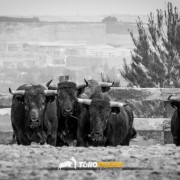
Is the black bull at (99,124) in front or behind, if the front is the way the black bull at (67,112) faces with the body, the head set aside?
in front

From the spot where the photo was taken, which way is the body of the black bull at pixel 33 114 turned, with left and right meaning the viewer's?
facing the viewer

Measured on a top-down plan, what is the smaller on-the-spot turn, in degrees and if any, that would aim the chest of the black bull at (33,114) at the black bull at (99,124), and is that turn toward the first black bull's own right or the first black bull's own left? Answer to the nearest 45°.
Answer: approximately 45° to the first black bull's own left

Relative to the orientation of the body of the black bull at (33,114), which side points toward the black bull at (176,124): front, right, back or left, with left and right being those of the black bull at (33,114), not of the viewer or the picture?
left

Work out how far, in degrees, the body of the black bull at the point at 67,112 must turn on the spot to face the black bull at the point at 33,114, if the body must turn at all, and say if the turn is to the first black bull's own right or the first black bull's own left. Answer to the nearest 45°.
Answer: approximately 45° to the first black bull's own right

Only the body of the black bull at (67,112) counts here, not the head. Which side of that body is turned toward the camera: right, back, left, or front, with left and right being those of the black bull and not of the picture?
front

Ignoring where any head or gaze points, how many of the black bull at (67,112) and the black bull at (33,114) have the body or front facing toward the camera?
2
